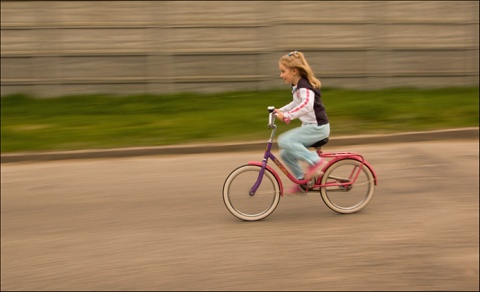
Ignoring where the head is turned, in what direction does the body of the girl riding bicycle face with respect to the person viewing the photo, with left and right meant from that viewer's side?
facing to the left of the viewer

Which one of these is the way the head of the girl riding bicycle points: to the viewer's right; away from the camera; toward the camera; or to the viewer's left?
to the viewer's left

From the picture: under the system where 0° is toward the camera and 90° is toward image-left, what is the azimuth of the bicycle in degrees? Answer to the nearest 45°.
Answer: approximately 90°
